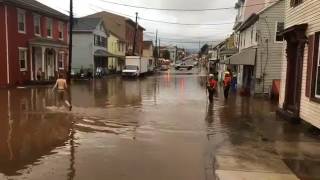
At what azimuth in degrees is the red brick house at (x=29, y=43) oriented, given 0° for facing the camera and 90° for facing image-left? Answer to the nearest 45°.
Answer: approximately 315°

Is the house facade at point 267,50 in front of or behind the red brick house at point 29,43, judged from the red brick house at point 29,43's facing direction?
in front
